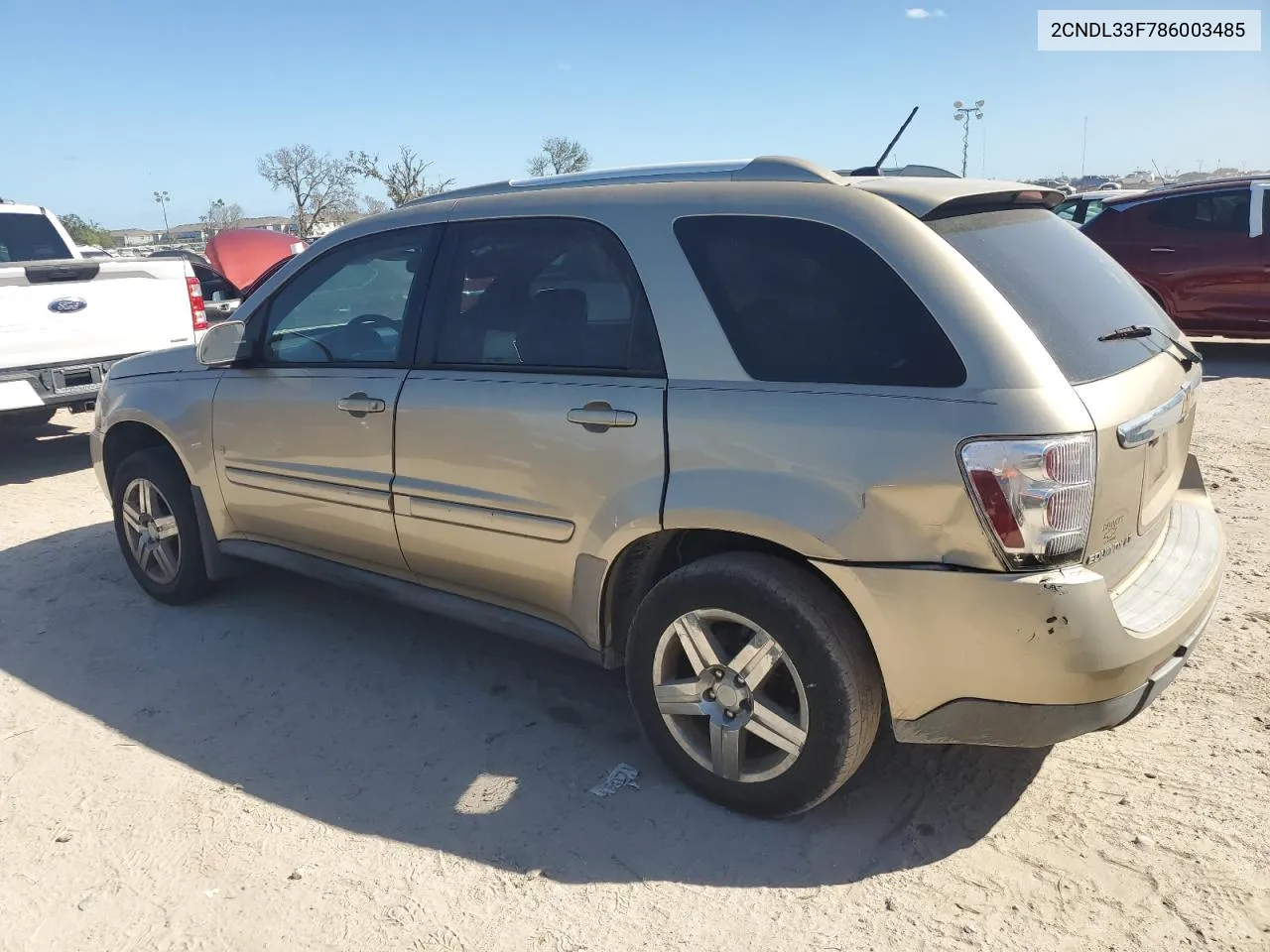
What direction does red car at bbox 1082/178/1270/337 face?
to the viewer's right

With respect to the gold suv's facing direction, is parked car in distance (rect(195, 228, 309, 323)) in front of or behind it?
in front

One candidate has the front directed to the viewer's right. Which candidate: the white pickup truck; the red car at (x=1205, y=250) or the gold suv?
the red car

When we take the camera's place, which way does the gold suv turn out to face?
facing away from the viewer and to the left of the viewer

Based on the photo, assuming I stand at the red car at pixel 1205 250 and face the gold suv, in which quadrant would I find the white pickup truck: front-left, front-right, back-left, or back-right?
front-right

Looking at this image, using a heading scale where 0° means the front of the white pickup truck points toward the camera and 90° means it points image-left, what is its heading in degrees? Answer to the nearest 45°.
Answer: approximately 135°

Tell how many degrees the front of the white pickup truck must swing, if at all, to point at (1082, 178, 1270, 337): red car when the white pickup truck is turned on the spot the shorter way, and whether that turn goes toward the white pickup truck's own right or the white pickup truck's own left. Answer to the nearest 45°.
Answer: approximately 135° to the white pickup truck's own right

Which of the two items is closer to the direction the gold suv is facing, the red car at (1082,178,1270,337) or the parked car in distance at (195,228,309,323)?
the parked car in distance

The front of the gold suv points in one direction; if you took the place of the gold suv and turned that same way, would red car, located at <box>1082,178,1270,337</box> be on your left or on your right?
on your right

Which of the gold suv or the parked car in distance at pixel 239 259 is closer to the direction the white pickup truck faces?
the parked car in distance

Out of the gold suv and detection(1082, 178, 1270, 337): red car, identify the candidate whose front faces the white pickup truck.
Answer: the gold suv

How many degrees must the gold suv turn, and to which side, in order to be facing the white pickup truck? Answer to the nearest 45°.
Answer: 0° — it already faces it
